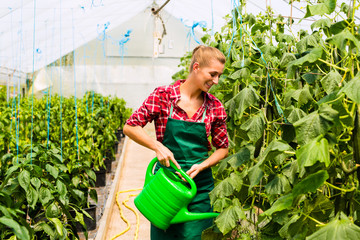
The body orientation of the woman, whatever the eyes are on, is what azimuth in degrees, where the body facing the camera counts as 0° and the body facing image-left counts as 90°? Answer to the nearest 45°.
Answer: approximately 315°

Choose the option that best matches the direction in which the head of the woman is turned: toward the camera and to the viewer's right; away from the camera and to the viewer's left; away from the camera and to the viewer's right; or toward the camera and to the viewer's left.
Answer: toward the camera and to the viewer's right

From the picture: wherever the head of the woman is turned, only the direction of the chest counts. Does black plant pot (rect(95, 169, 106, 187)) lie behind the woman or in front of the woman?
behind

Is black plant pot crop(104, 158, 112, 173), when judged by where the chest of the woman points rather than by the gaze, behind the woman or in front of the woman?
behind
